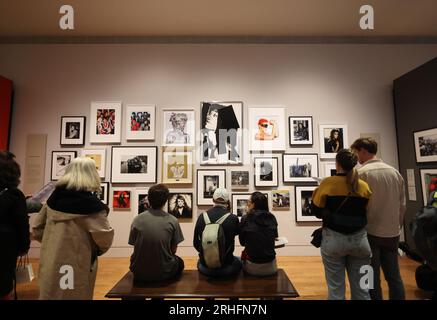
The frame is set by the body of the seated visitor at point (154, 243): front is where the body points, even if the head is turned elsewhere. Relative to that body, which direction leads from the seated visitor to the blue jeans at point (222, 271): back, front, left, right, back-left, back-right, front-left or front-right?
right

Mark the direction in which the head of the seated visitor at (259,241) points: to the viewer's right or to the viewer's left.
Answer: to the viewer's left

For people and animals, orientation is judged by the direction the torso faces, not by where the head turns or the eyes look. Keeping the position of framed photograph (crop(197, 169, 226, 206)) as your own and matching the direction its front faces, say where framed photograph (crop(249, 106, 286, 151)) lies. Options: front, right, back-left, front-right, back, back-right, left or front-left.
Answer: left

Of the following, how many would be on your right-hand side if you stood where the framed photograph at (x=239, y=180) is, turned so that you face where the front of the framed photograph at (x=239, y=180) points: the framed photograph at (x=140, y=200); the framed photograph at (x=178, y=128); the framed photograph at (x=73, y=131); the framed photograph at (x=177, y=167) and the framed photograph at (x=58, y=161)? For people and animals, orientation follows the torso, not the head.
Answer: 5

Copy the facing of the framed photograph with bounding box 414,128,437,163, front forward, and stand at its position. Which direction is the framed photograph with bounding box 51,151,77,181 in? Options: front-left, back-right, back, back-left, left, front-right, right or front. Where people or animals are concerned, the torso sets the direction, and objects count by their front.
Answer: front

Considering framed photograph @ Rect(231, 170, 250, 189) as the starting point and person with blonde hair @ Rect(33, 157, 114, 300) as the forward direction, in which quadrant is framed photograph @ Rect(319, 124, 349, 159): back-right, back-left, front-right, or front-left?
back-left

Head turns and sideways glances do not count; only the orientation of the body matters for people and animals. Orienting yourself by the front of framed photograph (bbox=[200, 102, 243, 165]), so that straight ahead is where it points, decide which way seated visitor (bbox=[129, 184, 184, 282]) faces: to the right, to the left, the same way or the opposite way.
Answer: the opposite way

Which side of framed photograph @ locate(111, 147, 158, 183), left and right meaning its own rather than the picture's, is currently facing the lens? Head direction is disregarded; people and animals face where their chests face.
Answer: front

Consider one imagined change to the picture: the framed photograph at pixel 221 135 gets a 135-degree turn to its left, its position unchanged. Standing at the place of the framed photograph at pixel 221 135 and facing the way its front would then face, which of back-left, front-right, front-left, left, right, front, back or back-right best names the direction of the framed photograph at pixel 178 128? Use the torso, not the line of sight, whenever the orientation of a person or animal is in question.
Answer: back-left

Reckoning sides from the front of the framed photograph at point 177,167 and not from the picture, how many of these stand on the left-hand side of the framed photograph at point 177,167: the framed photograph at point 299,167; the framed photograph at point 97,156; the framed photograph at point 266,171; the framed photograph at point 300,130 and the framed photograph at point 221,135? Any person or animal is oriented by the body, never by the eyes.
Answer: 4

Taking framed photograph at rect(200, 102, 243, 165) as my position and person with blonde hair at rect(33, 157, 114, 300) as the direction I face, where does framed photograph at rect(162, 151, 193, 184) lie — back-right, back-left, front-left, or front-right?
front-right

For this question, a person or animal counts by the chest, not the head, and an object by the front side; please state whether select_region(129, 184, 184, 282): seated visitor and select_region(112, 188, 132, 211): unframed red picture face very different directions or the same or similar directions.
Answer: very different directions

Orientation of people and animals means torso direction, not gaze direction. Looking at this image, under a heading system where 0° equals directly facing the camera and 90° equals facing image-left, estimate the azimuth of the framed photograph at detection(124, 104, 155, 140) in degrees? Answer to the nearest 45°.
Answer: approximately 0°

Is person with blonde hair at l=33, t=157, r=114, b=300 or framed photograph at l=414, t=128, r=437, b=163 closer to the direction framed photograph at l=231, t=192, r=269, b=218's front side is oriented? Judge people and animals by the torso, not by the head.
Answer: the person with blonde hair

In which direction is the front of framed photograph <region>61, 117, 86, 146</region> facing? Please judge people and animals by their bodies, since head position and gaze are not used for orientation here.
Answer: toward the camera

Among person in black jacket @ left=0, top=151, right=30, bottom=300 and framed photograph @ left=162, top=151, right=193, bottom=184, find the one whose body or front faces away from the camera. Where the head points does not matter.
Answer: the person in black jacket

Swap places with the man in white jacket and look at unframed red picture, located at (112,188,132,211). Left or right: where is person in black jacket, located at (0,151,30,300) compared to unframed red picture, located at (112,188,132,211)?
left
